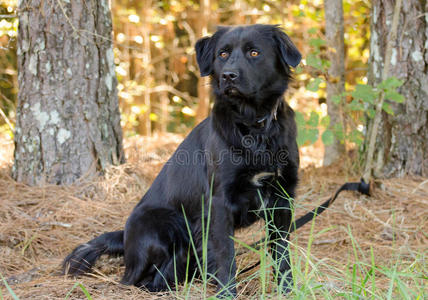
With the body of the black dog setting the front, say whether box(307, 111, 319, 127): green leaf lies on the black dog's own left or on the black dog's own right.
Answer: on the black dog's own left

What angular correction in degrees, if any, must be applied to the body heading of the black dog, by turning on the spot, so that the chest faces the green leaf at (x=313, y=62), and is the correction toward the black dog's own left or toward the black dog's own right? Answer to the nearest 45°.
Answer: approximately 90° to the black dog's own left

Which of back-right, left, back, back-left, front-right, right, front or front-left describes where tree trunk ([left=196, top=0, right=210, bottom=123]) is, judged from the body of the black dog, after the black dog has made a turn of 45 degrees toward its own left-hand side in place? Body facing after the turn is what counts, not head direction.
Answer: left

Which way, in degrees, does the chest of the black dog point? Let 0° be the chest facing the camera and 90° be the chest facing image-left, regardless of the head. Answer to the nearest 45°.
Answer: approximately 315°

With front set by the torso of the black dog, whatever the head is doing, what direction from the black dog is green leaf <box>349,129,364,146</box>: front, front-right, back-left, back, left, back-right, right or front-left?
left

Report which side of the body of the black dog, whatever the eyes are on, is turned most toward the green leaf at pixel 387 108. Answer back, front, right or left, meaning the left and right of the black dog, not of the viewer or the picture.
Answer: left

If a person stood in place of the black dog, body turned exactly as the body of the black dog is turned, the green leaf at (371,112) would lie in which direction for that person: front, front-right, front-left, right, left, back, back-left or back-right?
left

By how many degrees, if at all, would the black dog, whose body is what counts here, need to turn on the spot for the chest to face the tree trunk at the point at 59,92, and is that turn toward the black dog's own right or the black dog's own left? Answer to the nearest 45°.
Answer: approximately 180°

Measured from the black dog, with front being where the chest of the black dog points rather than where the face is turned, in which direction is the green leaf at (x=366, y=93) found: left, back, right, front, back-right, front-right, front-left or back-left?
left

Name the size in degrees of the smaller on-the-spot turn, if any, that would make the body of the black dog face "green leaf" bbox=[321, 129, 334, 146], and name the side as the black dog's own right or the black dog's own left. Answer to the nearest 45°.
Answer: approximately 90° to the black dog's own left

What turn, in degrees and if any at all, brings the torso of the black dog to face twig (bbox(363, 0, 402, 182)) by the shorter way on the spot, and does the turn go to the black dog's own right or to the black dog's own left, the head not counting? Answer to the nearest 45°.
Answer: approximately 90° to the black dog's own left
